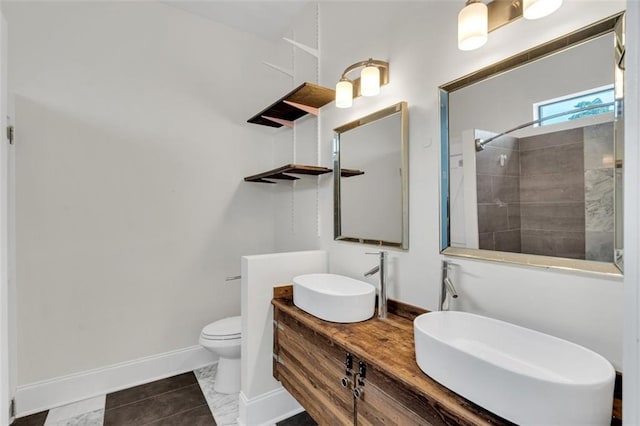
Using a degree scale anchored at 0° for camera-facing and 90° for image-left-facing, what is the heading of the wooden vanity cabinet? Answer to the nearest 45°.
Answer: approximately 45°

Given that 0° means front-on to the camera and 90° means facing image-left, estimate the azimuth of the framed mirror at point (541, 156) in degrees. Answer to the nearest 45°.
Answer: approximately 45°
